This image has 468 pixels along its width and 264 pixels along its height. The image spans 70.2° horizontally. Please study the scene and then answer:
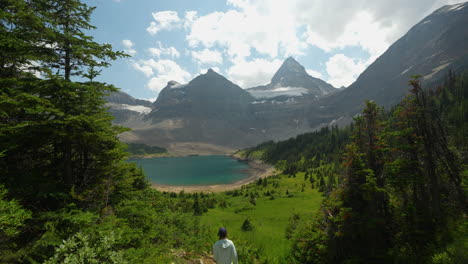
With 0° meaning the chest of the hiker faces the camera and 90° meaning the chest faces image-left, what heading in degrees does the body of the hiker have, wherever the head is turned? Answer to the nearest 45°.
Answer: approximately 180°
